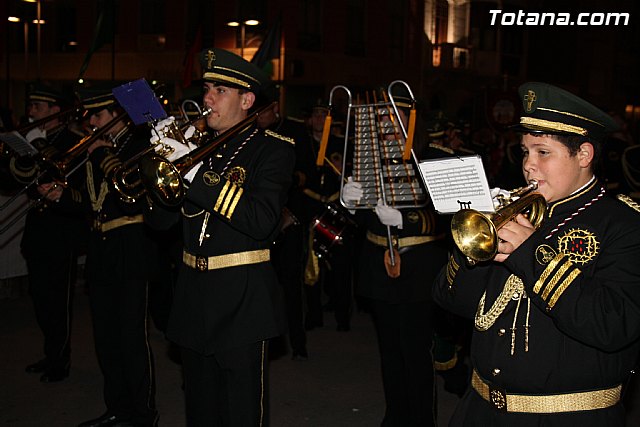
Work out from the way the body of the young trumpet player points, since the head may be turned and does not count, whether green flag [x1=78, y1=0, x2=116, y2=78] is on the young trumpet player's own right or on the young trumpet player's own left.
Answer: on the young trumpet player's own right

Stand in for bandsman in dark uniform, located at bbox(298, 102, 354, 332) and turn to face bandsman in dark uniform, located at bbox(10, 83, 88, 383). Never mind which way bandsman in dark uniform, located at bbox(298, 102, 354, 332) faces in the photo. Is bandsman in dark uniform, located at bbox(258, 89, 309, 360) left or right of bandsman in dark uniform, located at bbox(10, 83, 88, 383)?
left

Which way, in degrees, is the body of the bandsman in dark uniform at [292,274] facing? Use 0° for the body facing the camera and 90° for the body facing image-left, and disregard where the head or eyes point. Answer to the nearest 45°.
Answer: approximately 45°

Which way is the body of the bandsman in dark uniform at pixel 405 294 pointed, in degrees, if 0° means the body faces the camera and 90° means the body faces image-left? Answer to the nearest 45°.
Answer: approximately 45°

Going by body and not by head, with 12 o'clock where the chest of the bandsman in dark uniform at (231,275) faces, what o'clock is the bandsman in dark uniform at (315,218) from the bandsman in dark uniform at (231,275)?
the bandsman in dark uniform at (315,218) is roughly at 5 o'clock from the bandsman in dark uniform at (231,275).

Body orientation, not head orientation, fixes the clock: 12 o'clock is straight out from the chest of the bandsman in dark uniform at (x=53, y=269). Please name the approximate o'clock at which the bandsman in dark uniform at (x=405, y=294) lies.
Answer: the bandsman in dark uniform at (x=405, y=294) is roughly at 9 o'clock from the bandsman in dark uniform at (x=53, y=269).
